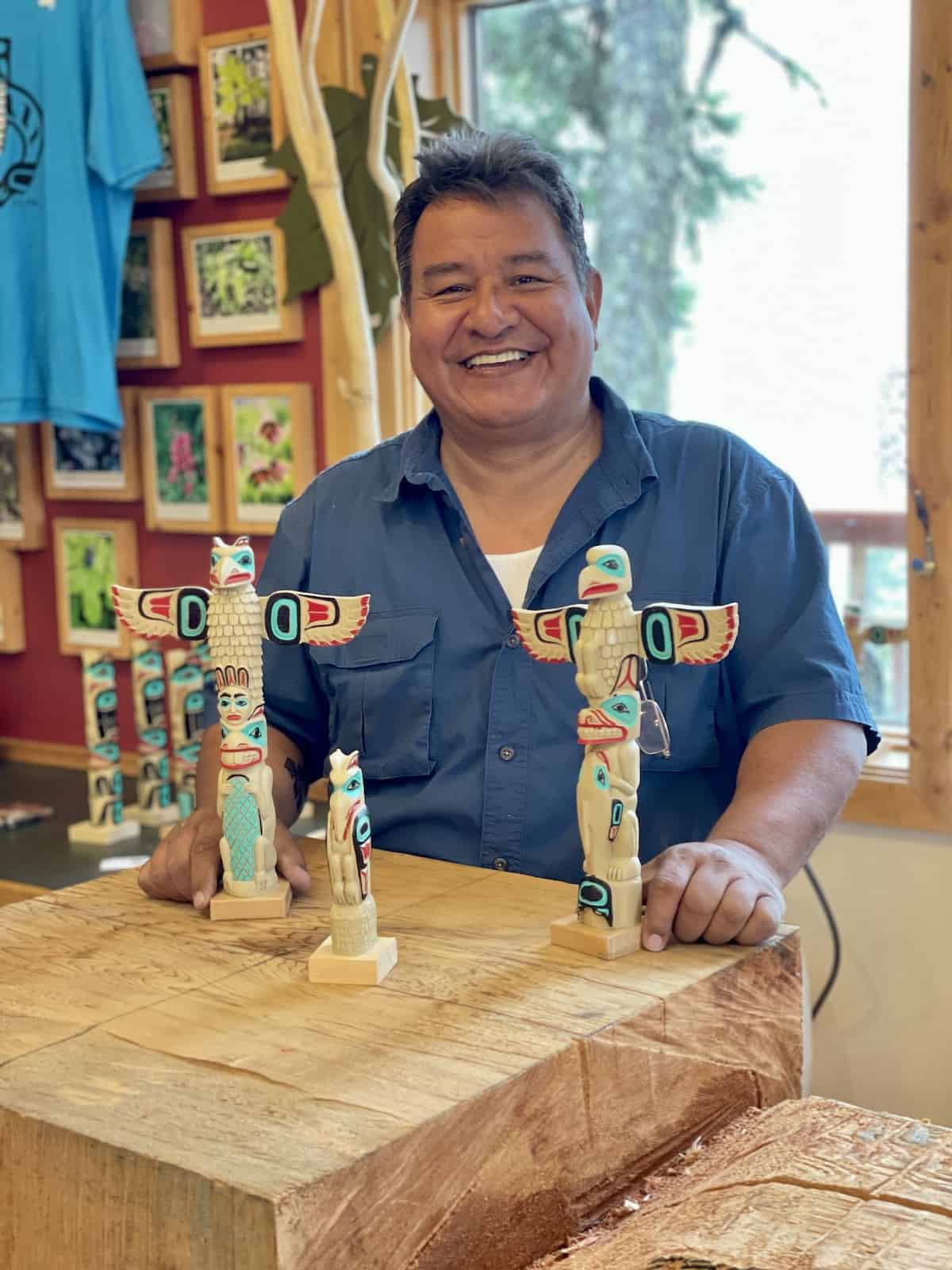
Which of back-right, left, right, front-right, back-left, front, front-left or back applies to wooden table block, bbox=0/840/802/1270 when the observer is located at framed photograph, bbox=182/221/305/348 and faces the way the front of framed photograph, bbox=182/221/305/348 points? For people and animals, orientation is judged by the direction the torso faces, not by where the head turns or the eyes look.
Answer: front

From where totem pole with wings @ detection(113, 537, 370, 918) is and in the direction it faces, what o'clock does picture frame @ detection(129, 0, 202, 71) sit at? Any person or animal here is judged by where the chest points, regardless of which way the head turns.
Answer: The picture frame is roughly at 6 o'clock from the totem pole with wings.

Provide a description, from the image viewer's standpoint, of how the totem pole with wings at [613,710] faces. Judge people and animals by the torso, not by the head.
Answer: facing the viewer and to the left of the viewer

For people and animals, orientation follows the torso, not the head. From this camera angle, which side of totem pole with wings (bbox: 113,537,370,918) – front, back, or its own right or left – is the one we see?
front

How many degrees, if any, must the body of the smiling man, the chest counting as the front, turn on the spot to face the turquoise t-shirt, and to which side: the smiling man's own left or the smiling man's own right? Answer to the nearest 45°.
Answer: approximately 135° to the smiling man's own right

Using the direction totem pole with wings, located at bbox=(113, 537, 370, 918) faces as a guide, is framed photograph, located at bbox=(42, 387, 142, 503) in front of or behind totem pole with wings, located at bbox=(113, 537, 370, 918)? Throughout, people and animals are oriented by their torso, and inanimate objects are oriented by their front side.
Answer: behind

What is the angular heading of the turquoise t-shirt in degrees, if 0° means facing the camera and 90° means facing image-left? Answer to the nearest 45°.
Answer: approximately 0°

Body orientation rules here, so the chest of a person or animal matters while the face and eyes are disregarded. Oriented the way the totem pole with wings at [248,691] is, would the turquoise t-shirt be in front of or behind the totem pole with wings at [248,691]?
behind

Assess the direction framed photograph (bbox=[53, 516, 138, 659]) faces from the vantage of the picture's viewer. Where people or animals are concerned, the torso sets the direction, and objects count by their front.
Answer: facing the viewer

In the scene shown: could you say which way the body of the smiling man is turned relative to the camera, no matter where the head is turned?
toward the camera

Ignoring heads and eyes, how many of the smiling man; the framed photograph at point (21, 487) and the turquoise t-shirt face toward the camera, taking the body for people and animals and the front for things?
3
